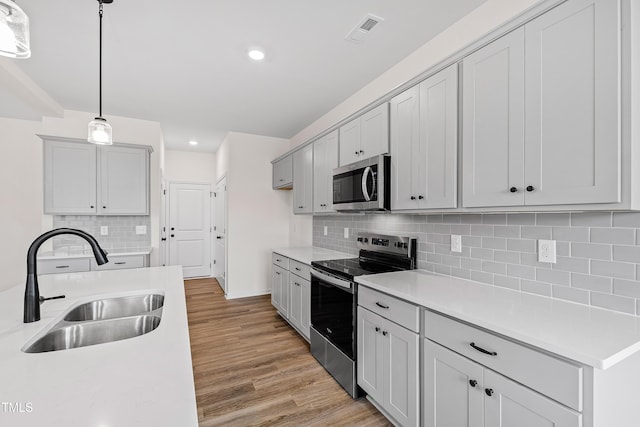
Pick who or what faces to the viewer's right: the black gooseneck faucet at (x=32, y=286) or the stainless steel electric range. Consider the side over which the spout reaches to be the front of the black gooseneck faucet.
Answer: the black gooseneck faucet

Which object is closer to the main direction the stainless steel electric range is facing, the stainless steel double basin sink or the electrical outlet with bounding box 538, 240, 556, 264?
the stainless steel double basin sink

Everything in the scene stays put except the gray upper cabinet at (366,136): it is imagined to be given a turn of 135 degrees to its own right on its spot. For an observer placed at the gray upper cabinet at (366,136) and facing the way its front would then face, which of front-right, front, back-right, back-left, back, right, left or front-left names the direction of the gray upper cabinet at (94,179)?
left

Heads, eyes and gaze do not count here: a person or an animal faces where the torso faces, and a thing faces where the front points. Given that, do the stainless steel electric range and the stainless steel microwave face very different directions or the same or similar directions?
same or similar directions

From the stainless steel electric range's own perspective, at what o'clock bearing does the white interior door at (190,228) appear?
The white interior door is roughly at 3 o'clock from the stainless steel electric range.

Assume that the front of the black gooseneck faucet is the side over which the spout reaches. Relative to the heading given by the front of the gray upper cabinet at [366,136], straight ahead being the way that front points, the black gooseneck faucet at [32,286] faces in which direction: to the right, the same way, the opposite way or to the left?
the opposite way

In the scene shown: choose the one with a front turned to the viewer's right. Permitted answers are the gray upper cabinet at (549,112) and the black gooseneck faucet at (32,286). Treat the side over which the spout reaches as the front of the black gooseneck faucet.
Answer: the black gooseneck faucet

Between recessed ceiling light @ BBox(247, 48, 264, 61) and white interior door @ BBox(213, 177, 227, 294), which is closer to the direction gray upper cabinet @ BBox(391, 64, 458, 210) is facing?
the recessed ceiling light

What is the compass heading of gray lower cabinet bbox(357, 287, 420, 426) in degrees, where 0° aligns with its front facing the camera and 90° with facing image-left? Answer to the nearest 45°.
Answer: approximately 45°

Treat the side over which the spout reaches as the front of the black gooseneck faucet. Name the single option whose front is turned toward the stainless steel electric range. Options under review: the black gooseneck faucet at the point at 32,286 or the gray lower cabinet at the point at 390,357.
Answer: the black gooseneck faucet

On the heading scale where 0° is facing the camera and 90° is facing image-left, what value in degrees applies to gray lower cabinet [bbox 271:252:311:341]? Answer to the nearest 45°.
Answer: approximately 45°

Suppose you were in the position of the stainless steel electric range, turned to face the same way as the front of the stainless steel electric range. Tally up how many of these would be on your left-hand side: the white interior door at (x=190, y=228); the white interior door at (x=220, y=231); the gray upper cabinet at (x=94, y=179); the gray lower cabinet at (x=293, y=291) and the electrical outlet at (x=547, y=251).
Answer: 1

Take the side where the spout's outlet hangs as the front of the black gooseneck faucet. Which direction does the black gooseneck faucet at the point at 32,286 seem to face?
to the viewer's right
